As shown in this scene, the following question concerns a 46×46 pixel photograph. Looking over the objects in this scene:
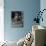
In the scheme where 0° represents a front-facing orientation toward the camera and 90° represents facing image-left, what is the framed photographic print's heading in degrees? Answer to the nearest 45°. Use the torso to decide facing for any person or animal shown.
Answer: approximately 0°
